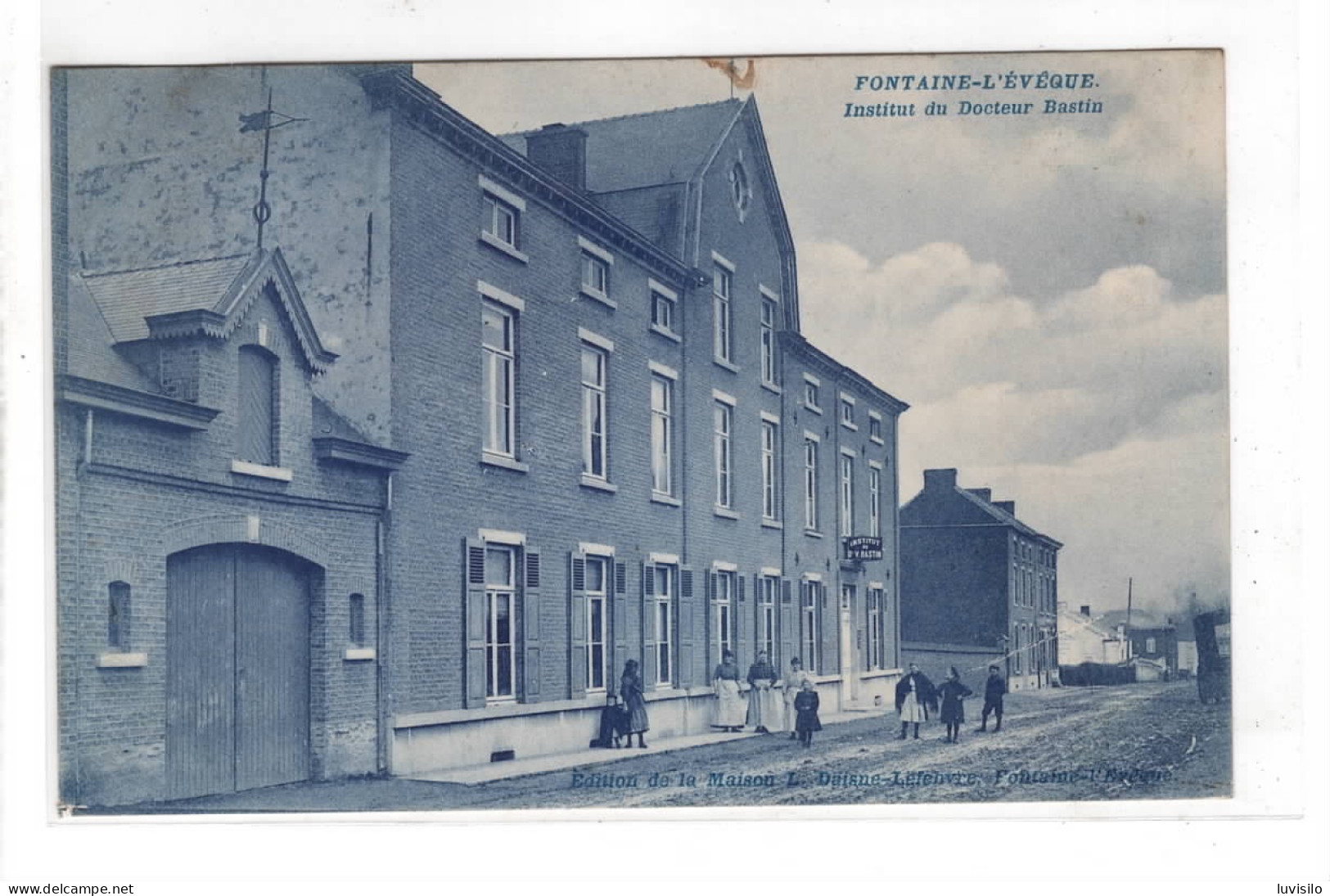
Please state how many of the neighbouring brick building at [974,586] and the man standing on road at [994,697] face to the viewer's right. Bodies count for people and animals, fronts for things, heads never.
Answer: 1

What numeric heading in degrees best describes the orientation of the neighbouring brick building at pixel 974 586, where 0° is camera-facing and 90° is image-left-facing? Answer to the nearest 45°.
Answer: approximately 270°

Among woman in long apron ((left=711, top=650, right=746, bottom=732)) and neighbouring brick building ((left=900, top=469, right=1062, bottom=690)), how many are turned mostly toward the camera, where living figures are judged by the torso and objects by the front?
1

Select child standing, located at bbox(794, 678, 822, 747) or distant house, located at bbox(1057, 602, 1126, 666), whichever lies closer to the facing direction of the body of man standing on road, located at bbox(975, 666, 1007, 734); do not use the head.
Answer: the child standing

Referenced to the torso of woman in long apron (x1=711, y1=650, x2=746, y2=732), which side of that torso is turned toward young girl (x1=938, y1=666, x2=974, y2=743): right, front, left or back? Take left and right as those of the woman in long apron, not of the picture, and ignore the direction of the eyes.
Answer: left

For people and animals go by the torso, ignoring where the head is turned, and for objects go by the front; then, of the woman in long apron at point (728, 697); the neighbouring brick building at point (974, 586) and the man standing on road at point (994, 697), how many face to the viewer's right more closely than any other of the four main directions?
1

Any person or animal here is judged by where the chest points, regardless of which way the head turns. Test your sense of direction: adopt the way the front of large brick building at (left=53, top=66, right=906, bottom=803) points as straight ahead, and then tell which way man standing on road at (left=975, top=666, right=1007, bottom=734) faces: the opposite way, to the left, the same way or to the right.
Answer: to the right

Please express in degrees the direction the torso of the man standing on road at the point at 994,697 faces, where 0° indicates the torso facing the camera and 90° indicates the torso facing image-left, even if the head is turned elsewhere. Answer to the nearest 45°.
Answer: approximately 45°
